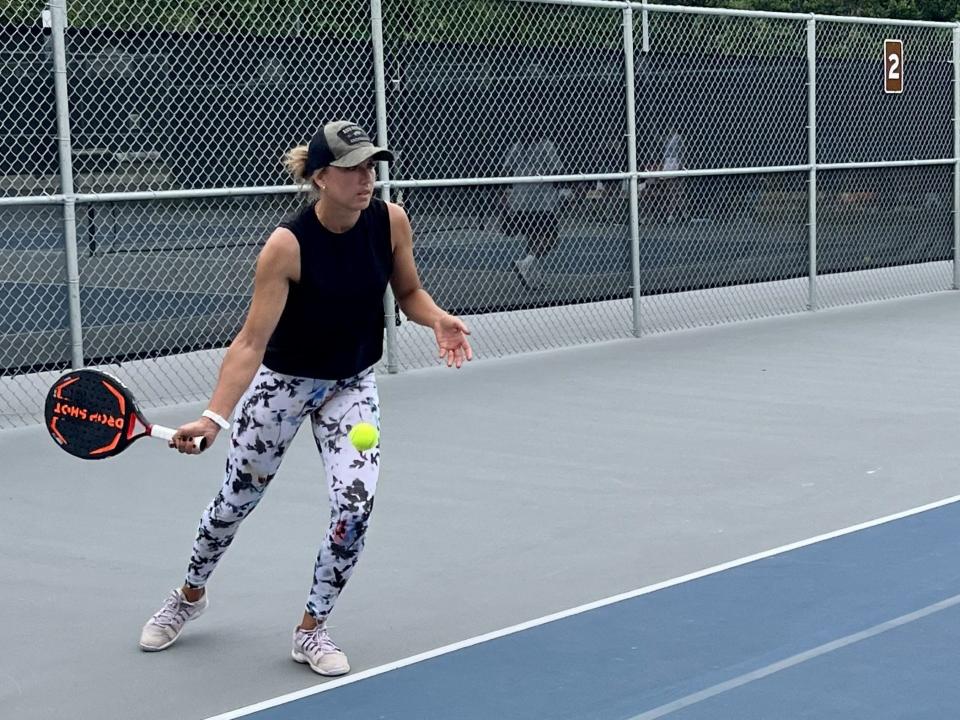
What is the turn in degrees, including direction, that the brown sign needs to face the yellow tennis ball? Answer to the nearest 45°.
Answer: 0° — it already faces it

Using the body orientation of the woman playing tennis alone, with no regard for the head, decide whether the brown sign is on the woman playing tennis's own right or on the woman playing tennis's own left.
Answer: on the woman playing tennis's own left

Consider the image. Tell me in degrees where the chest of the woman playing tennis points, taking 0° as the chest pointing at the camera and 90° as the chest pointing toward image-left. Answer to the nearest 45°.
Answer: approximately 315°

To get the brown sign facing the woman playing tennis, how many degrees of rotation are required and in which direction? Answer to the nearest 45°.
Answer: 0° — it already faces them
